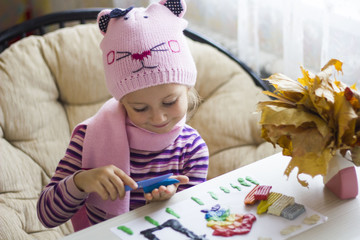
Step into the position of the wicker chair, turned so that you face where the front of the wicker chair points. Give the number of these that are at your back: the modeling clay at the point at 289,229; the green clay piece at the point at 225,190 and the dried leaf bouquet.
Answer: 0

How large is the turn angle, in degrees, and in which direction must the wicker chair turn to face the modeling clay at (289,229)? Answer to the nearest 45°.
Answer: approximately 45° to its left

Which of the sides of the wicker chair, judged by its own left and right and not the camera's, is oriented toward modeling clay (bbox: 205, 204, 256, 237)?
front

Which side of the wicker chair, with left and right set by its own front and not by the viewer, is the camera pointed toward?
front

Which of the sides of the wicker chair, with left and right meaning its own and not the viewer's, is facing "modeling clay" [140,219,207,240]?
front

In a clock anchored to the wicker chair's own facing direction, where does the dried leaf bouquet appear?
The dried leaf bouquet is roughly at 11 o'clock from the wicker chair.

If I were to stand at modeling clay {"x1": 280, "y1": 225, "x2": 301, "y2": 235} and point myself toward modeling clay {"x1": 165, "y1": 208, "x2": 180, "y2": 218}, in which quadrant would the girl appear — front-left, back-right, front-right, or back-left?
front-right

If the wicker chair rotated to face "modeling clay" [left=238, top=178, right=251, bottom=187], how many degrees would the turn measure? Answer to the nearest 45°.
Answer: approximately 45° to its left

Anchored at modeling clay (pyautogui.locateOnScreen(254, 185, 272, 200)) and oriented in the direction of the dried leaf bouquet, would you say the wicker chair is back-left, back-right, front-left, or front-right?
back-left

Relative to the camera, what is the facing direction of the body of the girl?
toward the camera

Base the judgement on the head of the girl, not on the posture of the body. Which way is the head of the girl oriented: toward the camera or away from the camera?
toward the camera

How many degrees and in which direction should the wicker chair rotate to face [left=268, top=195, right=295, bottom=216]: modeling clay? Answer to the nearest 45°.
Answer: approximately 45° to its left
